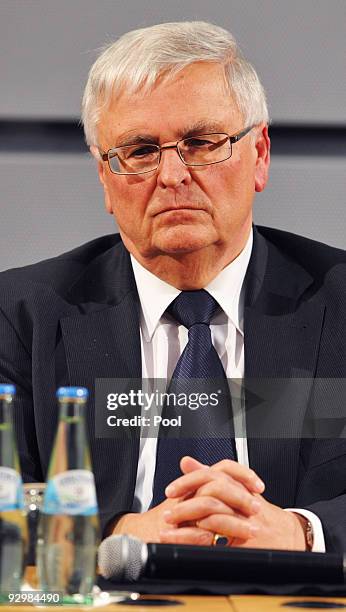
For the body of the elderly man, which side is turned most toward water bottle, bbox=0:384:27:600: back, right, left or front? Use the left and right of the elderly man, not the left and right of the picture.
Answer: front

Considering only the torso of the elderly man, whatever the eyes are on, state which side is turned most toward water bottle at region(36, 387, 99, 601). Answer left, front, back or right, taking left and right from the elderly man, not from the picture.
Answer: front

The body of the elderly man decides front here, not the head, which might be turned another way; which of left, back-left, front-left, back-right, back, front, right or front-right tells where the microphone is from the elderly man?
front

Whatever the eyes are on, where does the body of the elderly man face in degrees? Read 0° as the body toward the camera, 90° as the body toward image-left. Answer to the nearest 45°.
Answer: approximately 0°
